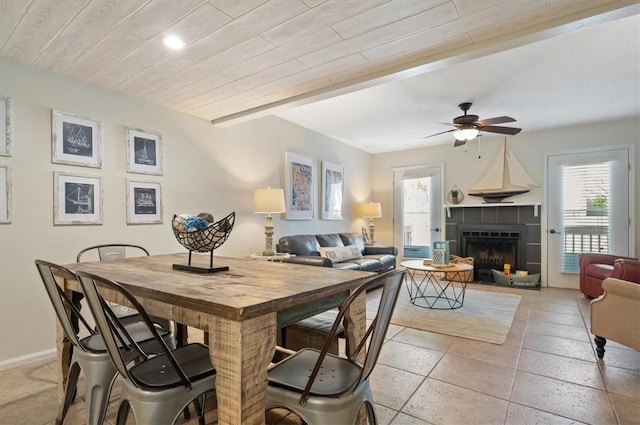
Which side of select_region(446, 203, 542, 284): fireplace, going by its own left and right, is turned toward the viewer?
front

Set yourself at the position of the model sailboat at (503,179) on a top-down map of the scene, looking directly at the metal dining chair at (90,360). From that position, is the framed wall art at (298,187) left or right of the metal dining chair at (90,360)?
right

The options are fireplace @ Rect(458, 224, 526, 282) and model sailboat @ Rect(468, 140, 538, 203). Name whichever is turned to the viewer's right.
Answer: the model sailboat

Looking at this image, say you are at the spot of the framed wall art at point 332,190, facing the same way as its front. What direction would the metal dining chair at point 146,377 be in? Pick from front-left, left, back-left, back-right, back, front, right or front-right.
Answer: front-right

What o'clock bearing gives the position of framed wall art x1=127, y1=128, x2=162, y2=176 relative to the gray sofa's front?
The framed wall art is roughly at 3 o'clock from the gray sofa.

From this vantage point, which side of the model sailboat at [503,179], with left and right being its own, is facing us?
right

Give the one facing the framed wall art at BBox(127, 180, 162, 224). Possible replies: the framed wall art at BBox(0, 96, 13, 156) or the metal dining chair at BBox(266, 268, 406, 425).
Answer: the metal dining chair

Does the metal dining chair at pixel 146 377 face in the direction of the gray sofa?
yes

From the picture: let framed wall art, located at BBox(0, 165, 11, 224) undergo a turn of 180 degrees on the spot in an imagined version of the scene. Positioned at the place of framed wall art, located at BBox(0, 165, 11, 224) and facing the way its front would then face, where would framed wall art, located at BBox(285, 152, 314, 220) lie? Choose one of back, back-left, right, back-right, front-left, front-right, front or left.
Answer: right

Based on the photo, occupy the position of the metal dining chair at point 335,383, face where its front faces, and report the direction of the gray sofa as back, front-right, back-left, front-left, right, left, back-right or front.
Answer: front-right

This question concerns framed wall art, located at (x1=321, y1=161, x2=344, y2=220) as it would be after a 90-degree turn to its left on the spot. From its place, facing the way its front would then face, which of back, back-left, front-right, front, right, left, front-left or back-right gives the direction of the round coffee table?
right

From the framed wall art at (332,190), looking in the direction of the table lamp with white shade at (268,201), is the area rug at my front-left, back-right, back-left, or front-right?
front-left
